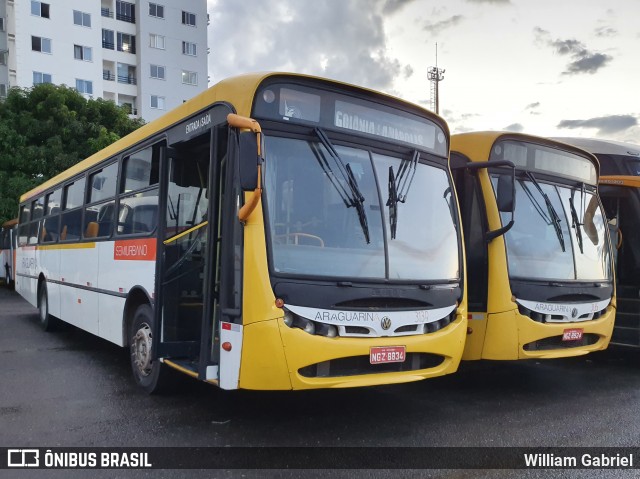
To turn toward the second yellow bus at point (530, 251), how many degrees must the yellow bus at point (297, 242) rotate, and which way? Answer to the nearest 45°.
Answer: approximately 90° to its left

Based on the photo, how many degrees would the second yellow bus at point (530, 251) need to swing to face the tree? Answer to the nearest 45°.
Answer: approximately 180°

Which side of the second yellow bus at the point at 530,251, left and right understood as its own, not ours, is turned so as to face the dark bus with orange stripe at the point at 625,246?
left

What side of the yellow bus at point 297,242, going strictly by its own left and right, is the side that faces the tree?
back

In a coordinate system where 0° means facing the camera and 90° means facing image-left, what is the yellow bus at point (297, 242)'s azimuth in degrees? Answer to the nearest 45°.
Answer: approximately 315°

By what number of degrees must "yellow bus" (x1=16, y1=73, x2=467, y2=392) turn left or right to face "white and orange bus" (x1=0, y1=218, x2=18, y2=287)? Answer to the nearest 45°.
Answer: approximately 180°

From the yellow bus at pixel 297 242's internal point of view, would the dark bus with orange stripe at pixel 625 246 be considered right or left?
on its left

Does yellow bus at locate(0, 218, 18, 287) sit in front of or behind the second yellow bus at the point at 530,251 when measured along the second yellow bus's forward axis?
behind

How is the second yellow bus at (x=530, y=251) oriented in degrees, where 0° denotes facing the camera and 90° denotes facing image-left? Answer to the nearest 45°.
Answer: approximately 315°
